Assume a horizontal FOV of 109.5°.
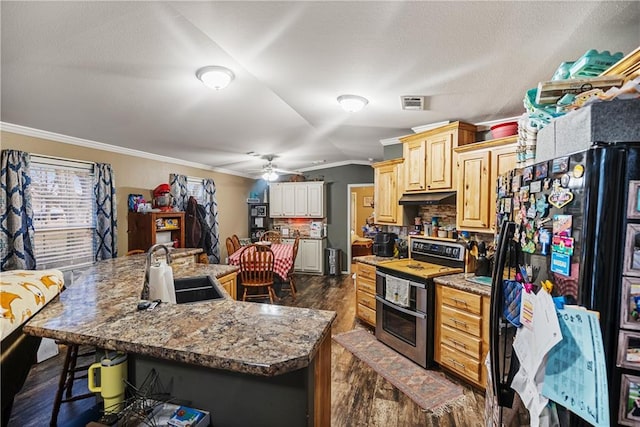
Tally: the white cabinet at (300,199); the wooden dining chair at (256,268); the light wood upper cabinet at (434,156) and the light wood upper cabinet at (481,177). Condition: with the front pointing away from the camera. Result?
1

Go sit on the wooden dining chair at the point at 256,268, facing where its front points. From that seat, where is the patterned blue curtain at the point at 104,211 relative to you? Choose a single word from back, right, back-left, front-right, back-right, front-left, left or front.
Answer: left

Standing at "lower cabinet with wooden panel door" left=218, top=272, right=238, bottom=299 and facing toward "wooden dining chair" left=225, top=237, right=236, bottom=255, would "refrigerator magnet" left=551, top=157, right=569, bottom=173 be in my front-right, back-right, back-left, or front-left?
back-right

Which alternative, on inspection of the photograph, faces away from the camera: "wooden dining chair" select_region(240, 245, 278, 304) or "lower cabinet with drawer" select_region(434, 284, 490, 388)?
the wooden dining chair

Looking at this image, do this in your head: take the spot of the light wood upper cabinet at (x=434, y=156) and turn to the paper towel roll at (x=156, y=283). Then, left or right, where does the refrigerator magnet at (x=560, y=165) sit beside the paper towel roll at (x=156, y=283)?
left

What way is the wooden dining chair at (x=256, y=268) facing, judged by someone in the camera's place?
facing away from the viewer

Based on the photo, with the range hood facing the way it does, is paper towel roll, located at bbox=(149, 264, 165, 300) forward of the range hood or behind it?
forward

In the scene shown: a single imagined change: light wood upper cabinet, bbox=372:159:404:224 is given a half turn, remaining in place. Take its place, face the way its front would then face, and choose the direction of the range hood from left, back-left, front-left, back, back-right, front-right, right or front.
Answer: right

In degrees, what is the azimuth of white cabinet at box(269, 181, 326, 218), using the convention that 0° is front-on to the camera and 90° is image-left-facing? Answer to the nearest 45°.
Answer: approximately 0°

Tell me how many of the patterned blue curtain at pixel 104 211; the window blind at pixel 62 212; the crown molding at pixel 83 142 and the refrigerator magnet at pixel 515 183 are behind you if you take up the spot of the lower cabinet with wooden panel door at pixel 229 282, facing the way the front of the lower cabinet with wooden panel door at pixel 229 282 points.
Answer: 3

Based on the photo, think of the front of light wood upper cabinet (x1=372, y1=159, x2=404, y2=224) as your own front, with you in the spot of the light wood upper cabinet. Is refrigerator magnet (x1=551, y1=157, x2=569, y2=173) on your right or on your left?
on your left

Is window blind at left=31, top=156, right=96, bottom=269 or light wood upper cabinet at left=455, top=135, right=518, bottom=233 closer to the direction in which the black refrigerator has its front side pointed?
the window blind

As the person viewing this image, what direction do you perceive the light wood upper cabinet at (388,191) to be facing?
facing the viewer and to the left of the viewer

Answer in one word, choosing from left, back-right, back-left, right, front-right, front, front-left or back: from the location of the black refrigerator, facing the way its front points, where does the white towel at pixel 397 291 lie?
right

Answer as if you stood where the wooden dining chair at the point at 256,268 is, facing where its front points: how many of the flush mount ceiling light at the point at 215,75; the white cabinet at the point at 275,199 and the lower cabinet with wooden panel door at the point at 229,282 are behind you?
2

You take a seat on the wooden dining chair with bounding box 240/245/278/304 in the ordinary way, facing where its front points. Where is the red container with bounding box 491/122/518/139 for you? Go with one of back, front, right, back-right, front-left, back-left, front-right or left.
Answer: back-right
